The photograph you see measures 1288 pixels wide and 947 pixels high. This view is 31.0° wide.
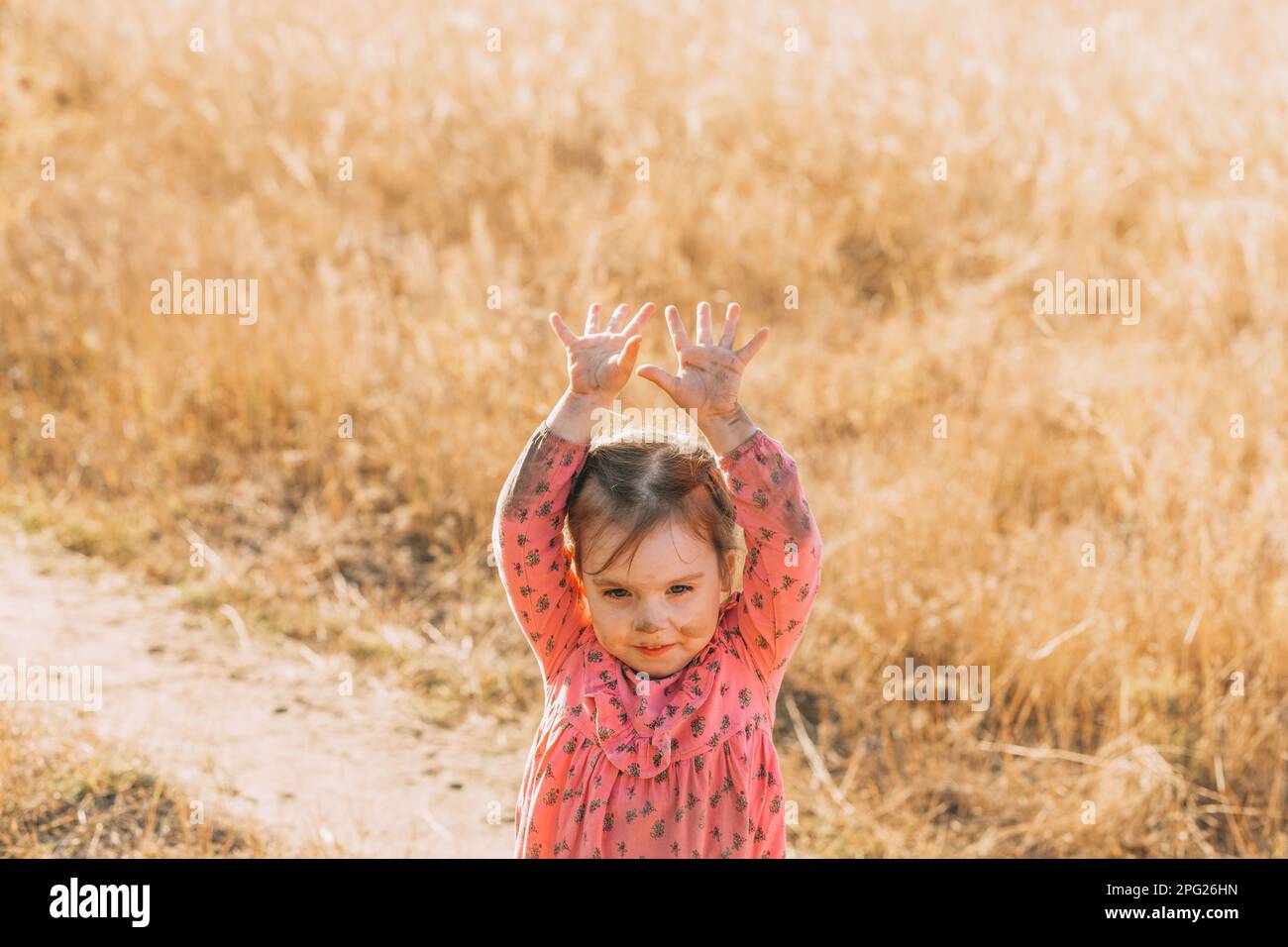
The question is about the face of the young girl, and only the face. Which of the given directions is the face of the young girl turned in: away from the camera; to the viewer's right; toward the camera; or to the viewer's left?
toward the camera

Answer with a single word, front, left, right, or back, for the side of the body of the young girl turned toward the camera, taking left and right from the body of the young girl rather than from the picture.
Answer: front
